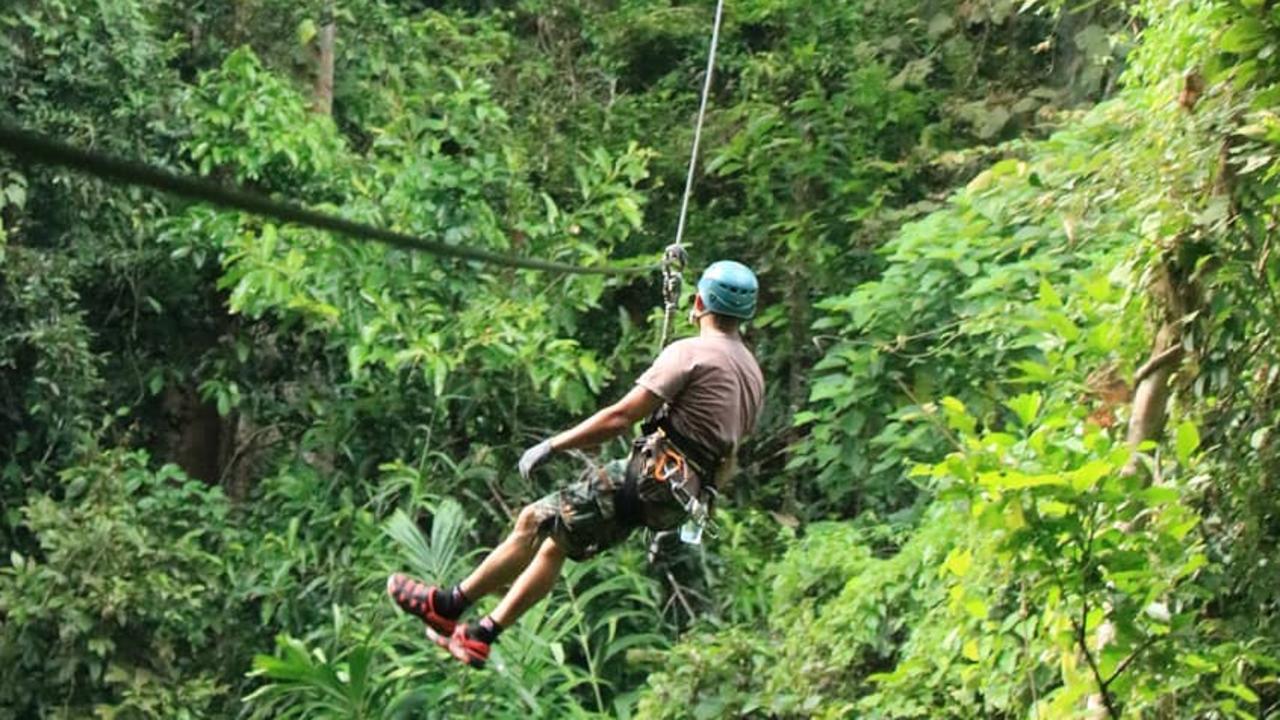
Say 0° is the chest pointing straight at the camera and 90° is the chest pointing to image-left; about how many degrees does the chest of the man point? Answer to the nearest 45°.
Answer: approximately 135°

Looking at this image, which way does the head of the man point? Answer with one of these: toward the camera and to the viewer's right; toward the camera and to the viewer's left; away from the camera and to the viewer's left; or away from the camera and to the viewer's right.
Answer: away from the camera and to the viewer's left

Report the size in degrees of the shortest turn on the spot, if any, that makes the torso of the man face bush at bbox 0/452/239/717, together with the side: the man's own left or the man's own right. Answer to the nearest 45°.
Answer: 0° — they already face it
